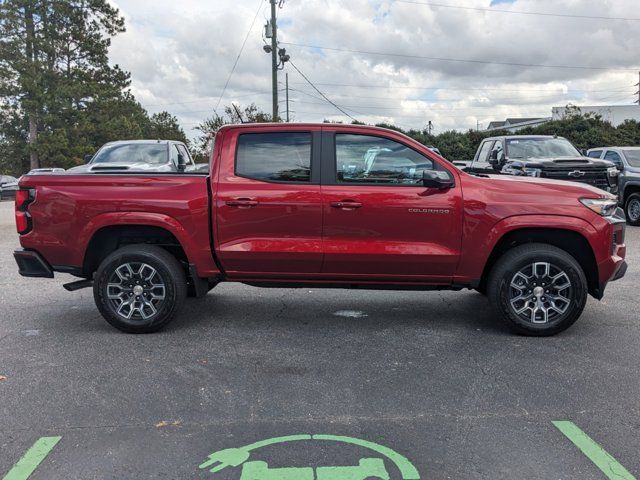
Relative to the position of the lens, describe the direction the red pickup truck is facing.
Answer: facing to the right of the viewer

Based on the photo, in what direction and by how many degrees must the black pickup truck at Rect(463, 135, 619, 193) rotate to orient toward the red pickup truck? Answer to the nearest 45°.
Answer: approximately 45° to its right

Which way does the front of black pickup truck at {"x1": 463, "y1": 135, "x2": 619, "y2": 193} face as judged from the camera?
facing the viewer and to the right of the viewer

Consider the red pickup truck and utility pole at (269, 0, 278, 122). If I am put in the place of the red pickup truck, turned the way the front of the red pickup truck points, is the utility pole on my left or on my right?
on my left

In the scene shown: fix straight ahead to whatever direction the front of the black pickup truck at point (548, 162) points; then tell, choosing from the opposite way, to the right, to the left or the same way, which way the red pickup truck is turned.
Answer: to the left

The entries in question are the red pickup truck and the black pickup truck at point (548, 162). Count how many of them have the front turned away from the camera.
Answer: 0

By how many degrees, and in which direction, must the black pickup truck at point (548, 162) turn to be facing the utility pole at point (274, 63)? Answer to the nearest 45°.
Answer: approximately 180°

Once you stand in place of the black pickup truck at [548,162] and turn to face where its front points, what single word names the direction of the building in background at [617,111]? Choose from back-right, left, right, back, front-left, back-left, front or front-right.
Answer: back-left

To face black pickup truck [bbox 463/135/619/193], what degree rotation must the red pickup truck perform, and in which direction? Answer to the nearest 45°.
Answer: approximately 45° to its left
